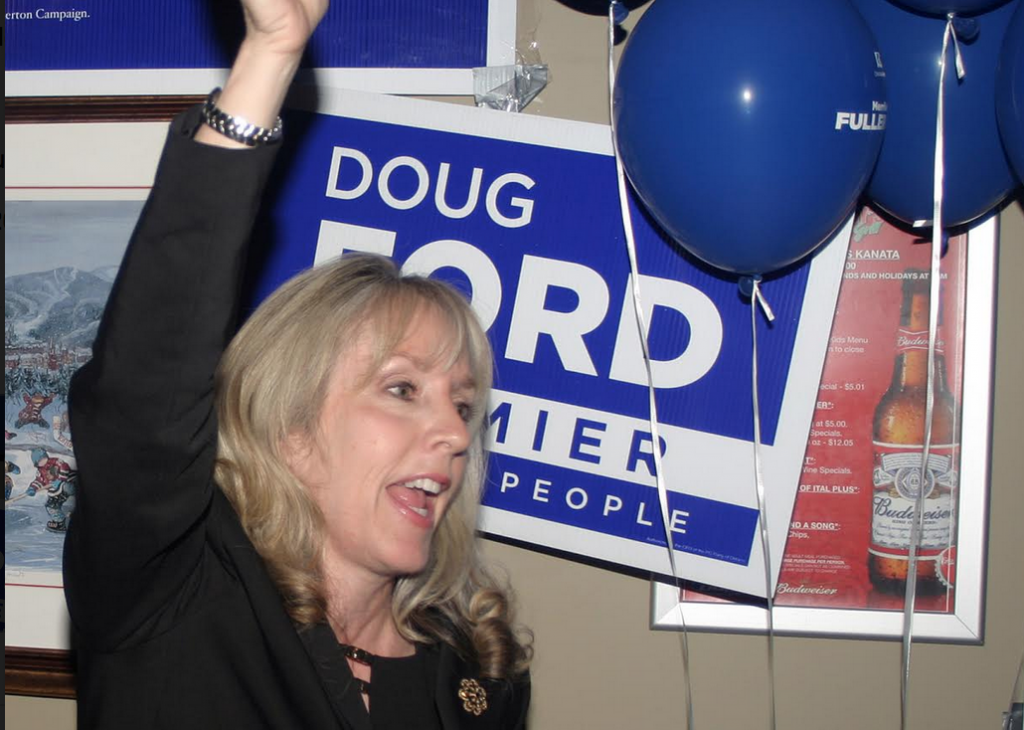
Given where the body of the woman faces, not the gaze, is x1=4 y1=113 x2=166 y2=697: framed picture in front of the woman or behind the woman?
behind

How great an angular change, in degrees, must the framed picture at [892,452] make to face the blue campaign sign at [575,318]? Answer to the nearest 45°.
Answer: approximately 90° to its right

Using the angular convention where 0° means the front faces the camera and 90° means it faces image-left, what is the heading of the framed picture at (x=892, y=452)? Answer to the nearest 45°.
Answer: approximately 0°

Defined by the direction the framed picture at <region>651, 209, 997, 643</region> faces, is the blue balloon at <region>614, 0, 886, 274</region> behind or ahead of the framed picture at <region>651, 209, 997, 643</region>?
ahead

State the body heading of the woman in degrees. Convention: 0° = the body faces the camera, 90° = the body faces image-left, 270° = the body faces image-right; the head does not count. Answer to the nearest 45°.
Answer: approximately 315°

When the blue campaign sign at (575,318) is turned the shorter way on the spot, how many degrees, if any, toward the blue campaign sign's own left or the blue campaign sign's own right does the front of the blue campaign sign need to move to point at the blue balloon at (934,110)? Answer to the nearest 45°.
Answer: approximately 45° to the blue campaign sign's own left

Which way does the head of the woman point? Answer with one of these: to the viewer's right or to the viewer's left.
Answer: to the viewer's right

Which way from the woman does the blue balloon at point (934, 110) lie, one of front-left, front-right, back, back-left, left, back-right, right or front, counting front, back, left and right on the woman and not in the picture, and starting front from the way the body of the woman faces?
front-left

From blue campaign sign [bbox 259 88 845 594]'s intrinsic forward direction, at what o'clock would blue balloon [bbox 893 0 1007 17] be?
The blue balloon is roughly at 10 o'clock from the blue campaign sign.

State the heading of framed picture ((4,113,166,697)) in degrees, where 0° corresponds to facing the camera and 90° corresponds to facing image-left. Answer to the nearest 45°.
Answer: approximately 0°

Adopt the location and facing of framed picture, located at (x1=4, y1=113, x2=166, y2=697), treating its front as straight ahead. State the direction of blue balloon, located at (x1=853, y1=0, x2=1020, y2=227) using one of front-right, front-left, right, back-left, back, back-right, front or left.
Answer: front-left
